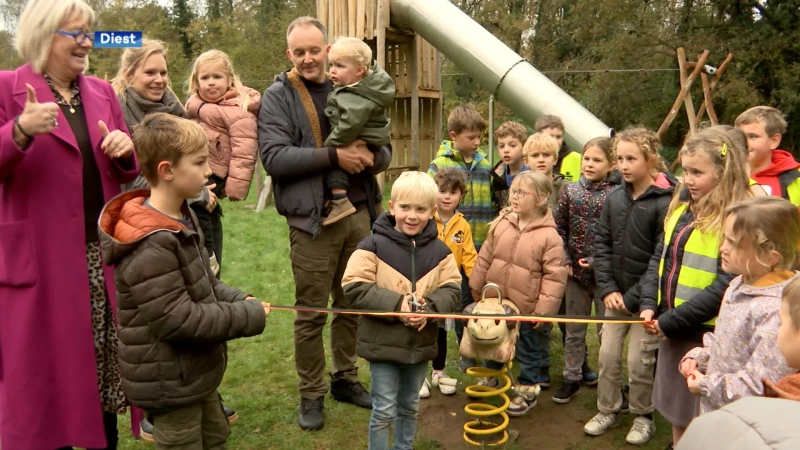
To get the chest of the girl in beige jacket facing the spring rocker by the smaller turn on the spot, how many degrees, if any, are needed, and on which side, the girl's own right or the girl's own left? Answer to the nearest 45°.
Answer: approximately 45° to the girl's own left

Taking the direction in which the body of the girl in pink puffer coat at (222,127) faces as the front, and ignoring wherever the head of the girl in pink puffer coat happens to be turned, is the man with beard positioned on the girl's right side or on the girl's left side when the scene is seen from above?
on the girl's left side

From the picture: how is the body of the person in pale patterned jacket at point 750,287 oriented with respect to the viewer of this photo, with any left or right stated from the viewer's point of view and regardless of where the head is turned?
facing to the left of the viewer

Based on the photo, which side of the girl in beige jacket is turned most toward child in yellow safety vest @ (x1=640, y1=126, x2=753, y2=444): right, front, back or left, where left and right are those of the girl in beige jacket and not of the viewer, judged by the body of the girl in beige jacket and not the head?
left

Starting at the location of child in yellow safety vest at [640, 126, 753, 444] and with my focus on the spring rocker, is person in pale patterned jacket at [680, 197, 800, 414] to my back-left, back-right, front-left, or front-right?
back-left

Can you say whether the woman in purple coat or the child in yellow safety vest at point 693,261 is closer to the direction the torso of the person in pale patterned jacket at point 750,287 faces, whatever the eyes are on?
the woman in purple coat

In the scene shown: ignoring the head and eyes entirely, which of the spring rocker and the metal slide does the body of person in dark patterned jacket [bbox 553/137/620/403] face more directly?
the spring rocker

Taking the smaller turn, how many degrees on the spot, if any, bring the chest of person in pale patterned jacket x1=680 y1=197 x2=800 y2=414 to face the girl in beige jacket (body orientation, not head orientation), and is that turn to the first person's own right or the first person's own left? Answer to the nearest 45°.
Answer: approximately 45° to the first person's own right

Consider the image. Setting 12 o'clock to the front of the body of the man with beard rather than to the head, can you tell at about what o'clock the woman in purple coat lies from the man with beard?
The woman in purple coat is roughly at 3 o'clock from the man with beard.

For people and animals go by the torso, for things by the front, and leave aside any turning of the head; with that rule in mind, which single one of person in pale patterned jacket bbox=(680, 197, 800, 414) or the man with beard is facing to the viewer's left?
the person in pale patterned jacket

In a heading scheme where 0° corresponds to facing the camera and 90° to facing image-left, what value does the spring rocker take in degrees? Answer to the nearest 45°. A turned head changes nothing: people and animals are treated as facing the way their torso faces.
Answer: approximately 0°

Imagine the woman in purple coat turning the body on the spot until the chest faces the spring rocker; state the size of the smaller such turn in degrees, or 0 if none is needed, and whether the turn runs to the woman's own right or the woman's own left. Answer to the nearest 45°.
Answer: approximately 45° to the woman's own left
